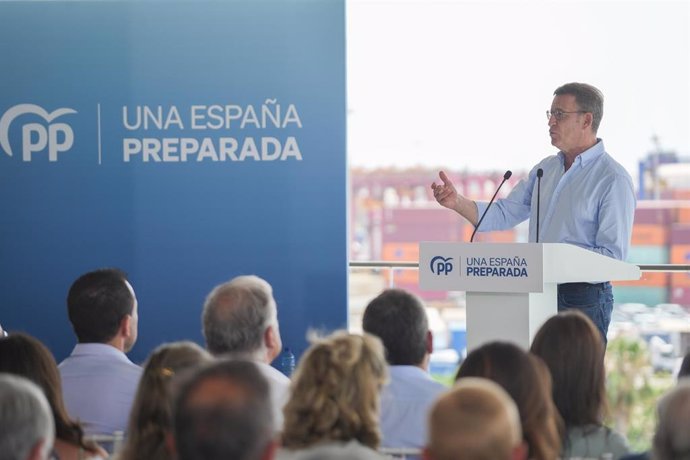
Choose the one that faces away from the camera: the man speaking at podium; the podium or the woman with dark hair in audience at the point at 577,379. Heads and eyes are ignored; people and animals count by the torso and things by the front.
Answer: the woman with dark hair in audience

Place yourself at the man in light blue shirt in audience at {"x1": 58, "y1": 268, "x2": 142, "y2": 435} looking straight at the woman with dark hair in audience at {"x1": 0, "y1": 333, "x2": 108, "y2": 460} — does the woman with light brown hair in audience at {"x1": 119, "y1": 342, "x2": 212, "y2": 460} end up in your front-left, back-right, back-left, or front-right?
front-left

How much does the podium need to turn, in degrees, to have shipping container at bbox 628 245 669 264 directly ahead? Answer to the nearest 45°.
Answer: approximately 135° to its right

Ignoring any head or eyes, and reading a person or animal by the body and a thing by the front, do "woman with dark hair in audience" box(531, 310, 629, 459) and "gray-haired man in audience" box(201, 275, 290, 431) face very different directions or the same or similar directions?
same or similar directions

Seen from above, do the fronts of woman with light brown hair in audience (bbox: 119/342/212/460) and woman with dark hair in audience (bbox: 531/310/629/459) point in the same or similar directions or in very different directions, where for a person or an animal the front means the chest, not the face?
same or similar directions

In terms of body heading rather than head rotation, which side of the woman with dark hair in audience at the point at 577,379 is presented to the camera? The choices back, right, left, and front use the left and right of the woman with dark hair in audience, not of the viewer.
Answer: back

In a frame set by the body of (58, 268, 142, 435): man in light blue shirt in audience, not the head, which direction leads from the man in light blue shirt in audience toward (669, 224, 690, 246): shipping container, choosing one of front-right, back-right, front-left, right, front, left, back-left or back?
front

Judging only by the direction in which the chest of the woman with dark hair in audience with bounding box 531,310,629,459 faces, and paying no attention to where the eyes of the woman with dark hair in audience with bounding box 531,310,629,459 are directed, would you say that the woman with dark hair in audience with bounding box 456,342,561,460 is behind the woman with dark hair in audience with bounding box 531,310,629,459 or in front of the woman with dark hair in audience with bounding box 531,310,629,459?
behind

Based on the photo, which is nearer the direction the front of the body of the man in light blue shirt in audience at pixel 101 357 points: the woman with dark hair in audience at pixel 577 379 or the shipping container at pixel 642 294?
the shipping container

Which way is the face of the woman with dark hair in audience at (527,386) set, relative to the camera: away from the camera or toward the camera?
away from the camera

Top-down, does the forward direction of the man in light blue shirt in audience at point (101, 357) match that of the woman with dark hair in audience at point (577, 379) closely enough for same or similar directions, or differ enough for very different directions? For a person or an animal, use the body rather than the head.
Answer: same or similar directions

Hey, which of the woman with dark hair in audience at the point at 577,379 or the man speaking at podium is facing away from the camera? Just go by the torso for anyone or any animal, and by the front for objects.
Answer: the woman with dark hair in audience

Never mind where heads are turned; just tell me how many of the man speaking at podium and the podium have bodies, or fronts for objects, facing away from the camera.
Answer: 0

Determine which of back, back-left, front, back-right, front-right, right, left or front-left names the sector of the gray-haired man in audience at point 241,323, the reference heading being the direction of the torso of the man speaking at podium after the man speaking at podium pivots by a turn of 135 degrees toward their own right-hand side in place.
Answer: back-left

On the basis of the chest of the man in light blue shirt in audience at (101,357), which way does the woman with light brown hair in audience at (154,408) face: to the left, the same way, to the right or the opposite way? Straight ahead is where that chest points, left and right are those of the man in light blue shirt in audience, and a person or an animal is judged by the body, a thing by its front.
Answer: the same way

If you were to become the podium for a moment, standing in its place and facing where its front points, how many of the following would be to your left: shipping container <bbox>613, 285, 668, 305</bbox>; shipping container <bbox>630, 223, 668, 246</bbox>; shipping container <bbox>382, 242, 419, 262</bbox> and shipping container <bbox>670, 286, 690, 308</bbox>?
0

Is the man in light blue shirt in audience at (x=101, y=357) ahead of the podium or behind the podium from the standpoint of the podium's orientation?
ahead
